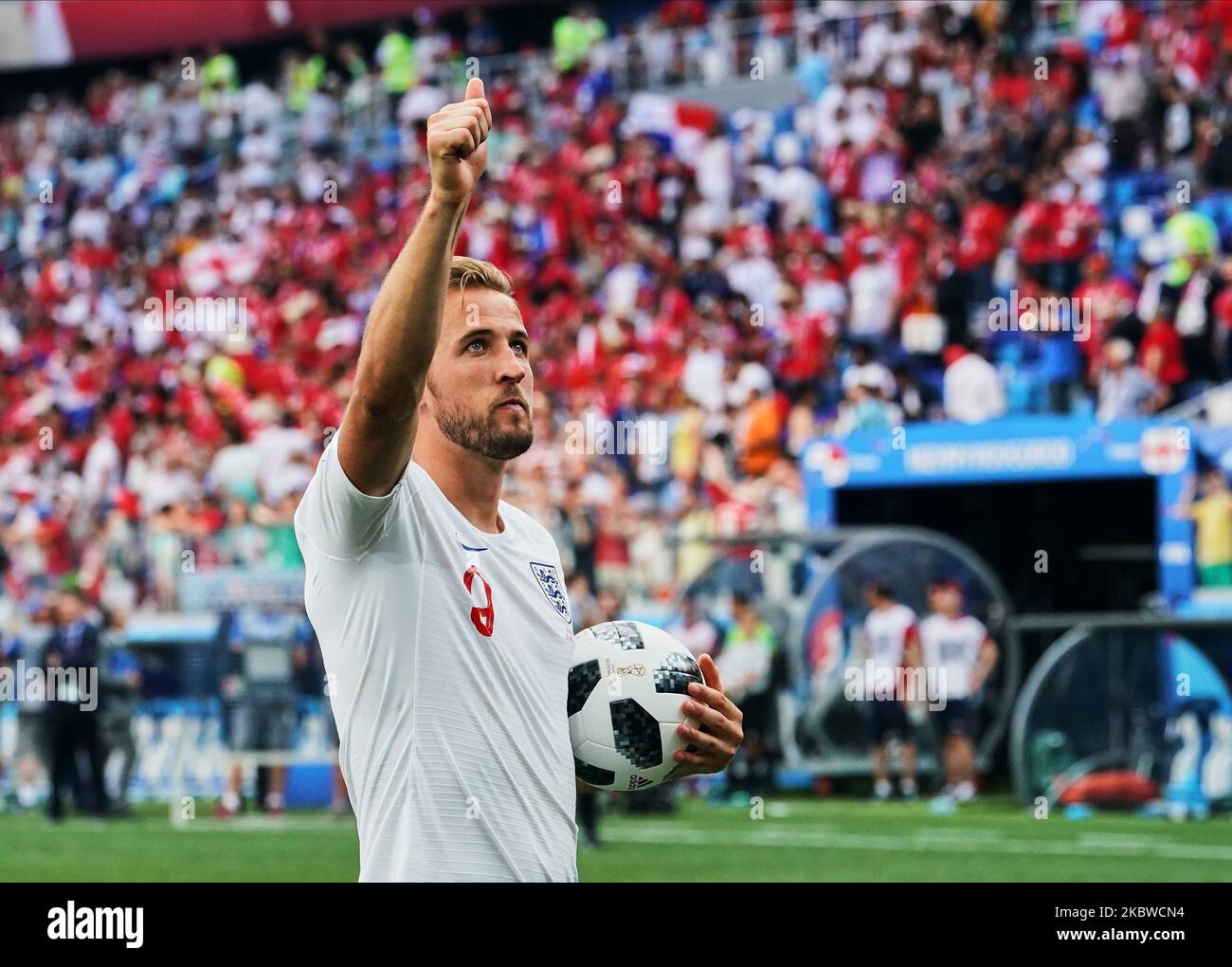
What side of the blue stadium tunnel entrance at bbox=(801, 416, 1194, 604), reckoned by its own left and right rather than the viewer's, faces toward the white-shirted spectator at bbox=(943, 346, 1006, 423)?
back

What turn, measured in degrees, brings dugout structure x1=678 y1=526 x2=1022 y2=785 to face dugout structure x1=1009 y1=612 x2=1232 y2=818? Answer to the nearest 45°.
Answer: approximately 90° to its left

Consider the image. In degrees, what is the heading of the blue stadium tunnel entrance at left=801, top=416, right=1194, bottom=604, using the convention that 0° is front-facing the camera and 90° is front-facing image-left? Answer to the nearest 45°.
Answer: approximately 0°

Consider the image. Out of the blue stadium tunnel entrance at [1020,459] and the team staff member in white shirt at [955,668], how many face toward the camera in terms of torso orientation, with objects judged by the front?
2

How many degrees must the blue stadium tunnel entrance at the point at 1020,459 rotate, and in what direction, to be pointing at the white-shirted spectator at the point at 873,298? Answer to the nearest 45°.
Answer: approximately 135° to its right

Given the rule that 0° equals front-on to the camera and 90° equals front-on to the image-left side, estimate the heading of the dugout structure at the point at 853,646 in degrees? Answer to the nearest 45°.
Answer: approximately 45°
